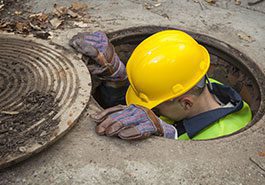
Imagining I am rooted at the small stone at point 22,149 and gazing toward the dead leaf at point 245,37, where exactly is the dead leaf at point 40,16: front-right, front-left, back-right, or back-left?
front-left

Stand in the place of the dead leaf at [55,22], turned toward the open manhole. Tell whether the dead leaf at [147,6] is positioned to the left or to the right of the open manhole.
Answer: left

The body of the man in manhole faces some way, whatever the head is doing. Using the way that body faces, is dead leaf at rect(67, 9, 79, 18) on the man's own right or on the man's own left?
on the man's own right

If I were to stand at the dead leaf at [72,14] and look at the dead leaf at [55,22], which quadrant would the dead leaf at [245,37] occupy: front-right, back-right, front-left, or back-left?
back-left

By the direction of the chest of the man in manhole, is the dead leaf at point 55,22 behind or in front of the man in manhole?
in front

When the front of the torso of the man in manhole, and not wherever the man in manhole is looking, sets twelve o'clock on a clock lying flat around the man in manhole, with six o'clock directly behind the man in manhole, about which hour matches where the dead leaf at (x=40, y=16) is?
The dead leaf is roughly at 1 o'clock from the man in manhole.

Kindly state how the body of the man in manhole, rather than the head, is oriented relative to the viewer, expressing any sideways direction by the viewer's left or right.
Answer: facing to the left of the viewer

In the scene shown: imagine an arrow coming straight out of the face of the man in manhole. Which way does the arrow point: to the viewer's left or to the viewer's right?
to the viewer's left

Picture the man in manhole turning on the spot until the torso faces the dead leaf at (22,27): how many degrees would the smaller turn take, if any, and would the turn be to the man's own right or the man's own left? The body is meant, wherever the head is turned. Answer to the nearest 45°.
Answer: approximately 45° to the man's own right

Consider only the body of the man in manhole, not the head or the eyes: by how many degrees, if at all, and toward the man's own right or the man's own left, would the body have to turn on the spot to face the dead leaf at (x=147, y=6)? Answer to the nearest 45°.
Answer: approximately 90° to the man's own right

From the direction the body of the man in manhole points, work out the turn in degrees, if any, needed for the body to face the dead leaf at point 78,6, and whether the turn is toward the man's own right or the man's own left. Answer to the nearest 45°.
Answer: approximately 45° to the man's own right

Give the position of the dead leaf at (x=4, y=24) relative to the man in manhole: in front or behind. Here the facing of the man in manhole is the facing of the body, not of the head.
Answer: in front
